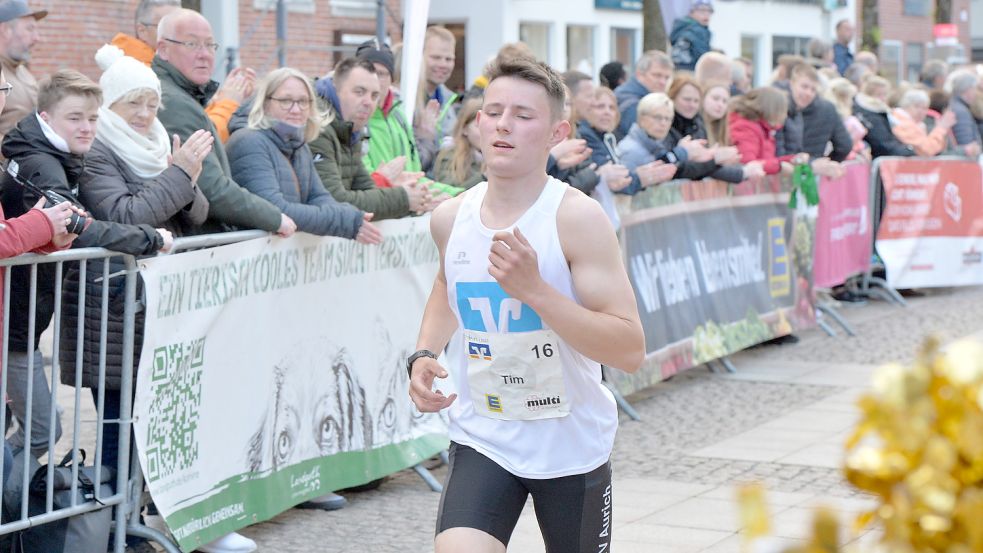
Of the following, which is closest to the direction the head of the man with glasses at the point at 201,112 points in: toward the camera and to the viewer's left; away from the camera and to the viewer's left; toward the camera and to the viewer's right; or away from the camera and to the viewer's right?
toward the camera and to the viewer's right

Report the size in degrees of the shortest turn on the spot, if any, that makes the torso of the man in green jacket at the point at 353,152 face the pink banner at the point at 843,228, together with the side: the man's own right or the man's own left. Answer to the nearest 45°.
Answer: approximately 90° to the man's own left

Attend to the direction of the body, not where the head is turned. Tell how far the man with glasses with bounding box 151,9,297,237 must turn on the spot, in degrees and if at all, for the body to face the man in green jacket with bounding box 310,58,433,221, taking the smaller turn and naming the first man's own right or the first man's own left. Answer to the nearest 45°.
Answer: approximately 90° to the first man's own left

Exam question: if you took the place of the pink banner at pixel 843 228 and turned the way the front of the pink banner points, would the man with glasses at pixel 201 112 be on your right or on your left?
on your right
